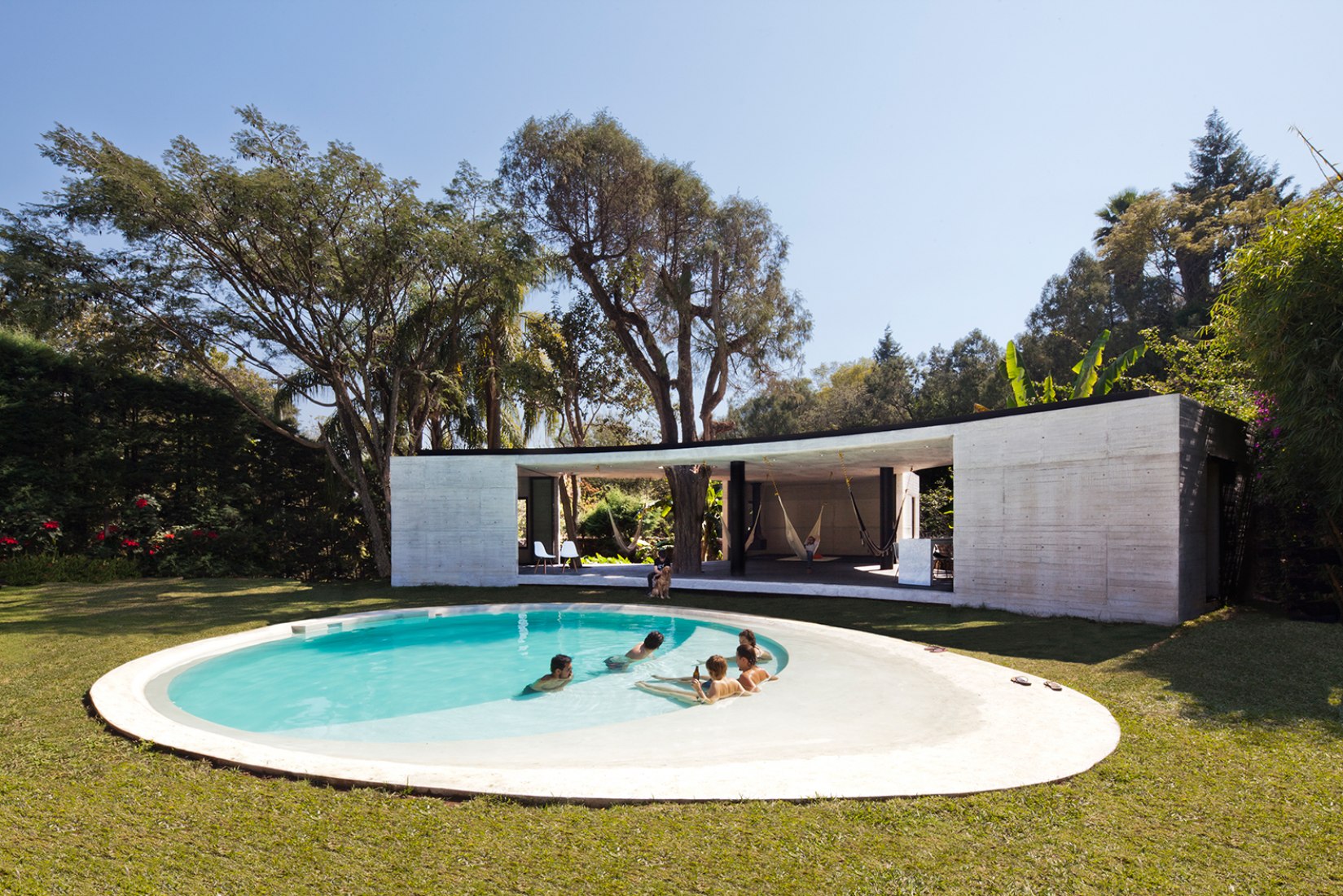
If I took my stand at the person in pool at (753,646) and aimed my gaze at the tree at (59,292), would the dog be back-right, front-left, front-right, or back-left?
front-right

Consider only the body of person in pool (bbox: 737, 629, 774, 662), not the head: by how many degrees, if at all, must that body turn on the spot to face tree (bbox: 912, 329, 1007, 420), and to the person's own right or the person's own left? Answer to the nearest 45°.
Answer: approximately 90° to the person's own right

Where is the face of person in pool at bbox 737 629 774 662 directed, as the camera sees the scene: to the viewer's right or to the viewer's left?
to the viewer's left

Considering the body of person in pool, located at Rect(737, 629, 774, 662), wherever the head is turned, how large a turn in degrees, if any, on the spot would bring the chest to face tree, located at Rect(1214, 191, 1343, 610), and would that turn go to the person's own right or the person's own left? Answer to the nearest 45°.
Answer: approximately 180°

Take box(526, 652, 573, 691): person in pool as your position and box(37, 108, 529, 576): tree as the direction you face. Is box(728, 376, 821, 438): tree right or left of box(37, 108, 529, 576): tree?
right

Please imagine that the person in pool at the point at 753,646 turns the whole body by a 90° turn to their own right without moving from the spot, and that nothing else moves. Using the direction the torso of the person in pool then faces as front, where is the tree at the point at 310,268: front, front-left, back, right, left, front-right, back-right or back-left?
front-left

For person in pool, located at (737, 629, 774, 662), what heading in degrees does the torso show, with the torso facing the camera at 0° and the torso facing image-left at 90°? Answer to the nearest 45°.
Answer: approximately 90°

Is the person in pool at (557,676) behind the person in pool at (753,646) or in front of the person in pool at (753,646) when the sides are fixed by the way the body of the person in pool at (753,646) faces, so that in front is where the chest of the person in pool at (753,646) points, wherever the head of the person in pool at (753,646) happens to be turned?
in front

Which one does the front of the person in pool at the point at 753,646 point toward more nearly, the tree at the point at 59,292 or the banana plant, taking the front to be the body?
the tree
